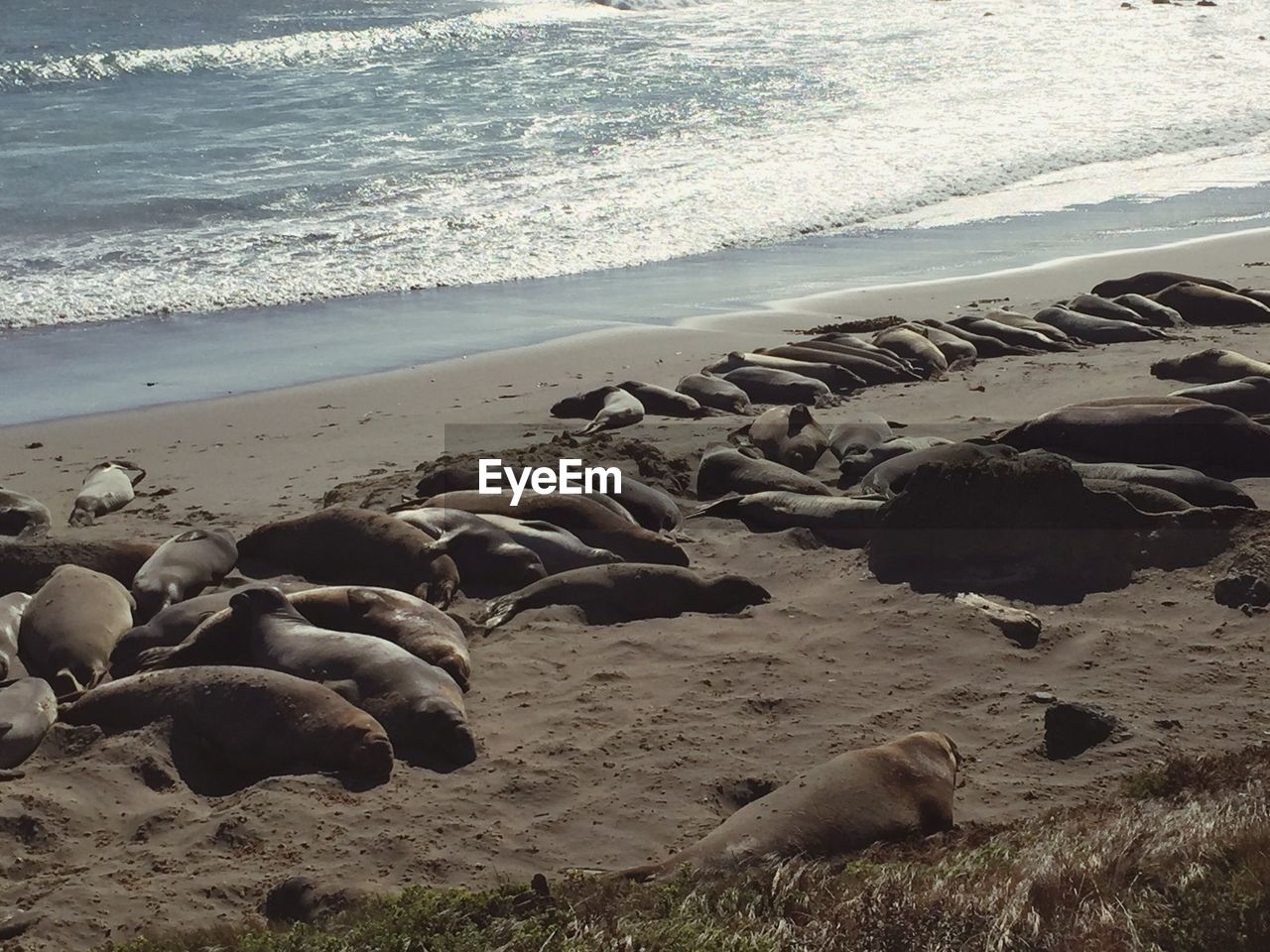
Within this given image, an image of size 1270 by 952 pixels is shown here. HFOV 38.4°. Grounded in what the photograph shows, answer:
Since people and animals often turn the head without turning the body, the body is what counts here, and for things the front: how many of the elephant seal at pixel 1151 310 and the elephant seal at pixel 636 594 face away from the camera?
0

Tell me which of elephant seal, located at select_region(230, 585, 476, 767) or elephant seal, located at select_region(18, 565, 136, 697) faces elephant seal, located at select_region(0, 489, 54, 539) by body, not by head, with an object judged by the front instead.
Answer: elephant seal, located at select_region(18, 565, 136, 697)

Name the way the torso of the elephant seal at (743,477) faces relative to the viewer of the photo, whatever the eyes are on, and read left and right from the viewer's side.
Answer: facing to the left of the viewer

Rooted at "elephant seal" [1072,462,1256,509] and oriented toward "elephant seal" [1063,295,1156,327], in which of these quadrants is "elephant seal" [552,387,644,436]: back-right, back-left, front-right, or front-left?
front-left

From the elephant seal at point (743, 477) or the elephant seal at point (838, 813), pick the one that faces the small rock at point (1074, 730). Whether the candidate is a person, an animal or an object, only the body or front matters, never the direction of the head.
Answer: the elephant seal at point (838, 813)

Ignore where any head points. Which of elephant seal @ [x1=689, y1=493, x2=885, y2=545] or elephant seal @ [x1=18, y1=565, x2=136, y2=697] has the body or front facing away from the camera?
elephant seal @ [x1=18, y1=565, x2=136, y2=697]

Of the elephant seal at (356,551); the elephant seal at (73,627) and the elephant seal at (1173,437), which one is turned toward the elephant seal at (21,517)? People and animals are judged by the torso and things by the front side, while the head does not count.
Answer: the elephant seal at (73,627)

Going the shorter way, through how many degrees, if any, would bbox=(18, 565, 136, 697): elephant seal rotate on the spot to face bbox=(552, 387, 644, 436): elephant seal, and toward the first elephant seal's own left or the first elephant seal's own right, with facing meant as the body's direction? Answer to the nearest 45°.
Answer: approximately 45° to the first elephant seal's own right

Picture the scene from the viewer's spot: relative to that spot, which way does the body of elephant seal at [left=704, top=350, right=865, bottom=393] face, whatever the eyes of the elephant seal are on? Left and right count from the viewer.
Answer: facing to the left of the viewer

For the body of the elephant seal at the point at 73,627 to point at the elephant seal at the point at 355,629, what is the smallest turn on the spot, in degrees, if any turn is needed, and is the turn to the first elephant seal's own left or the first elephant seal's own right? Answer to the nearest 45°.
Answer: approximately 135° to the first elephant seal's own right

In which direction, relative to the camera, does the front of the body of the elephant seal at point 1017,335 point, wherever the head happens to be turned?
to the viewer's left
